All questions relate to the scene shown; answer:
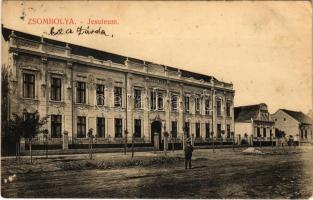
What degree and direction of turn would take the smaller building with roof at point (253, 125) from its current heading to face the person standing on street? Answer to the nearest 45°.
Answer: approximately 90° to its right

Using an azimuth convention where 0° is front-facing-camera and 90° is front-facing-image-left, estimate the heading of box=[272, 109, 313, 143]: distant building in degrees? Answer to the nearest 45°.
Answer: approximately 315°

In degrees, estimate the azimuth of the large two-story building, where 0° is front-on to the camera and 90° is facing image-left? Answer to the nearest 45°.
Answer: approximately 315°

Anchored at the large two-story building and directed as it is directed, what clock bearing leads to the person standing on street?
The person standing on street is roughly at 11 o'clock from the large two-story building.

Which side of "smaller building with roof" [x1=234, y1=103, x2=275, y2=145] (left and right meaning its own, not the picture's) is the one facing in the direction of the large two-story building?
right
